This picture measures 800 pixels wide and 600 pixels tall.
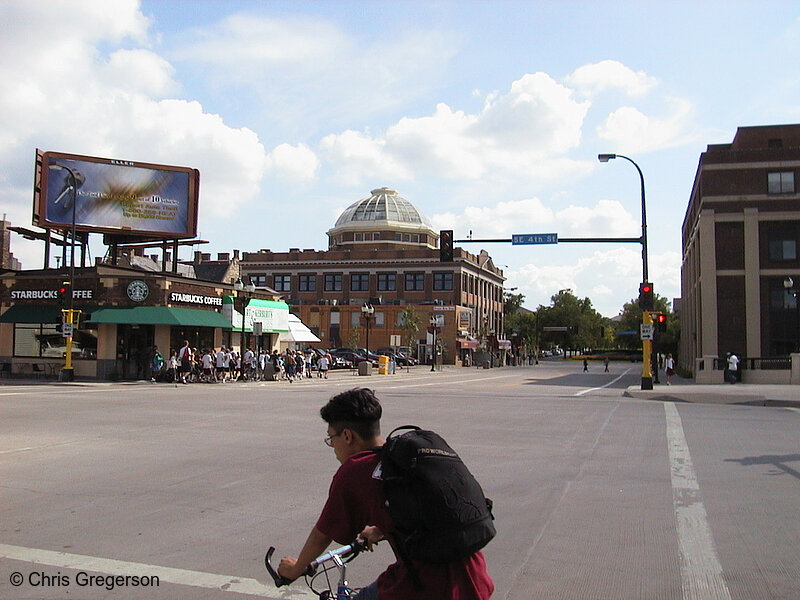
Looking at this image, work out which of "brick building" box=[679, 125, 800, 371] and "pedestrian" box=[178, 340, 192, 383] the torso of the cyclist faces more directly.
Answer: the pedestrian

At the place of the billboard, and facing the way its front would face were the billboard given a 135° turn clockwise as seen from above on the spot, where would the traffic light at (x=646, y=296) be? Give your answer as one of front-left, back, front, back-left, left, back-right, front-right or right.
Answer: back

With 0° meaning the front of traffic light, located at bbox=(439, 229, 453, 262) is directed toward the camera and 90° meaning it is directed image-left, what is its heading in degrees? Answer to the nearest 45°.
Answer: approximately 0°

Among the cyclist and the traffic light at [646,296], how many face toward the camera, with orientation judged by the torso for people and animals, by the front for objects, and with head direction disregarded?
1

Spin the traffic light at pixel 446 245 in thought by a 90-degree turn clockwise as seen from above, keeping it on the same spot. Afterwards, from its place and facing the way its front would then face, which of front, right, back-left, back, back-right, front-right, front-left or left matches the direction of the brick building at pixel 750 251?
back-right

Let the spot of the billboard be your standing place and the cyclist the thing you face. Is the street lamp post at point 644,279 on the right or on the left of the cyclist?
left

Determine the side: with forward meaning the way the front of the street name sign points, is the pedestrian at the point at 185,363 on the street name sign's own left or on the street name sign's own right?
on the street name sign's own right

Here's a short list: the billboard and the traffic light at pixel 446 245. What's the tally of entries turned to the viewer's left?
0

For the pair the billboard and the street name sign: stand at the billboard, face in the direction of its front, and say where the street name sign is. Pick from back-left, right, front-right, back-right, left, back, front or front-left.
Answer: front-left
